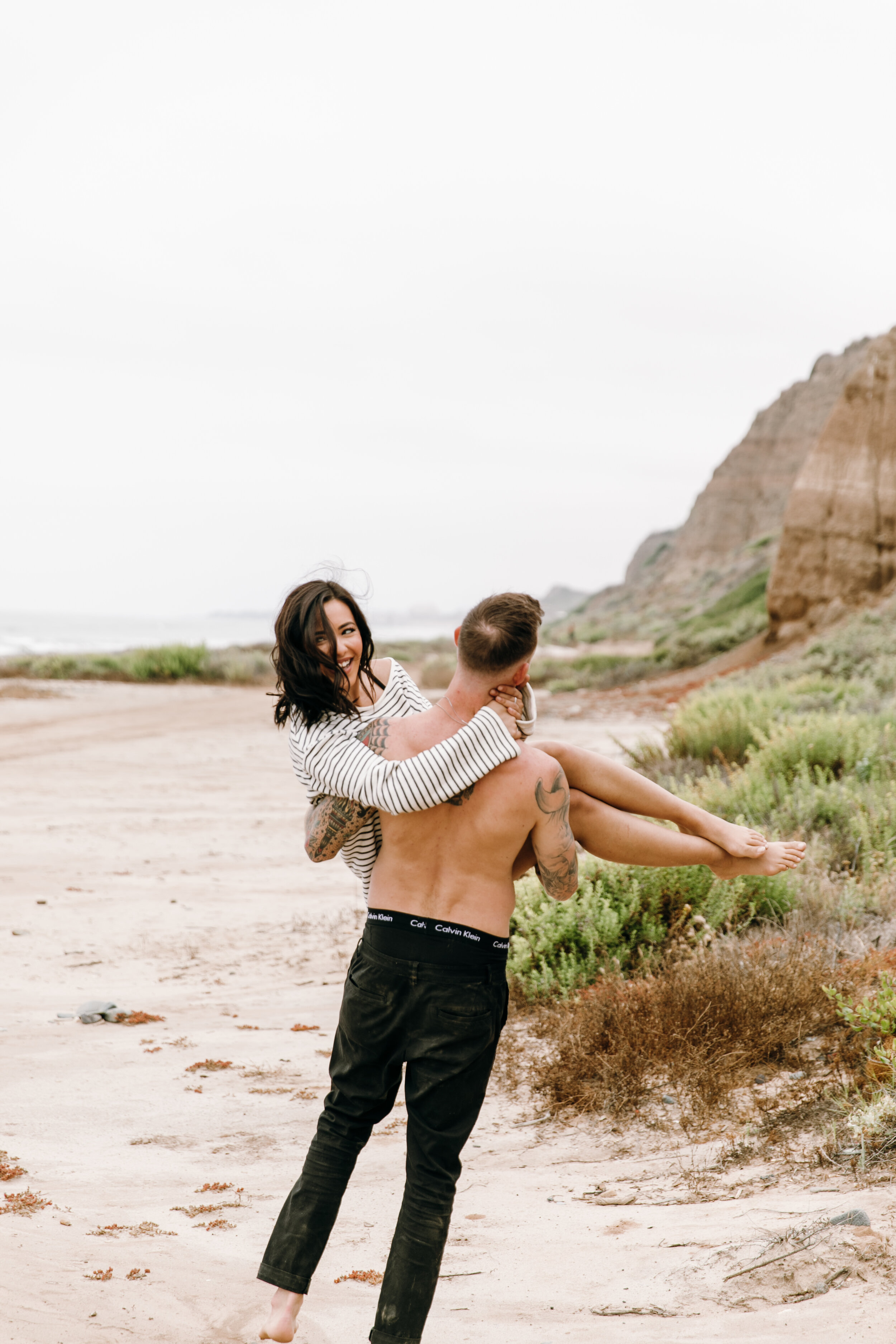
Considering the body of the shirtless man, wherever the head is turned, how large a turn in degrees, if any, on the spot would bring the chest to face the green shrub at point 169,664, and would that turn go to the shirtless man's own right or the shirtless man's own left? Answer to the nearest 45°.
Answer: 0° — they already face it

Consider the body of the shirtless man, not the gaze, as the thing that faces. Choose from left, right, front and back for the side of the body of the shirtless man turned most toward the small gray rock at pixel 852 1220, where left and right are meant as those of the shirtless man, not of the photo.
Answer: right

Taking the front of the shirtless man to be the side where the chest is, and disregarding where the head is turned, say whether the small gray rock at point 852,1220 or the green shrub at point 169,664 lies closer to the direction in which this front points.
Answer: the green shrub

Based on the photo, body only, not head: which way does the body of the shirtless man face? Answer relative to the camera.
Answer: away from the camera

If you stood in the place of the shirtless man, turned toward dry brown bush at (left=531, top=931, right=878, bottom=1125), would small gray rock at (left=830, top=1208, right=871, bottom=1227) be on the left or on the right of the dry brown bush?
right

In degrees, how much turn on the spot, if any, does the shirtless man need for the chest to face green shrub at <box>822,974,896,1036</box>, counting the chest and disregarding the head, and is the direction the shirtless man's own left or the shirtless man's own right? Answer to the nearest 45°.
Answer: approximately 45° to the shirtless man's own right
